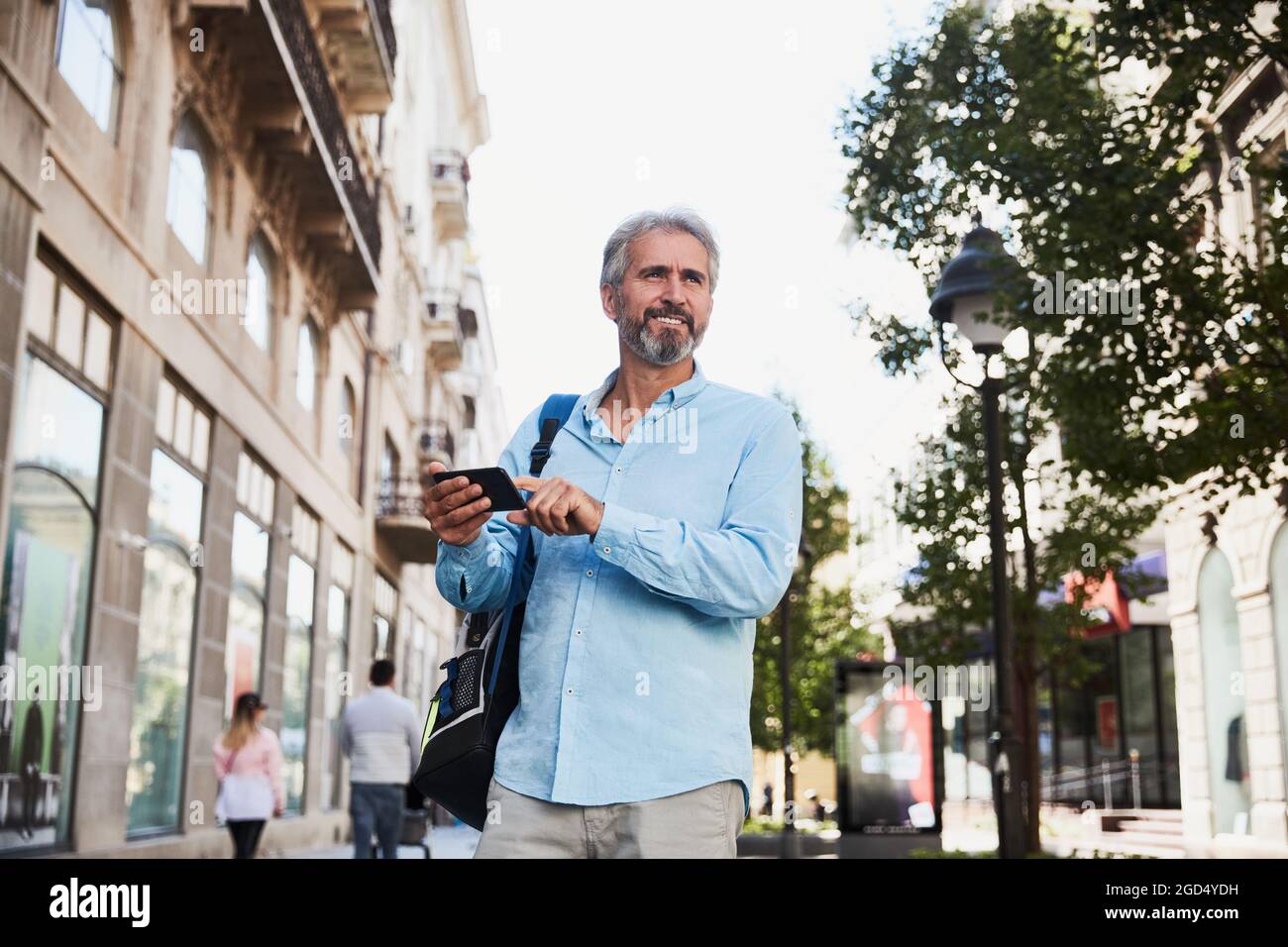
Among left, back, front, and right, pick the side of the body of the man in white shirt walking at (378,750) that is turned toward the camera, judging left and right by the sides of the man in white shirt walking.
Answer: back

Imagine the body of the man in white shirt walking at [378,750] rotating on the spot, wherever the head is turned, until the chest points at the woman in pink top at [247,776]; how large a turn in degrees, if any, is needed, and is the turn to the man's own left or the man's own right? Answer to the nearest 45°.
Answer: approximately 90° to the man's own left

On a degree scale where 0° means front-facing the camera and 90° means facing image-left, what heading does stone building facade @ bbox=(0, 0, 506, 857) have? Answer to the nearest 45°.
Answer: approximately 270°

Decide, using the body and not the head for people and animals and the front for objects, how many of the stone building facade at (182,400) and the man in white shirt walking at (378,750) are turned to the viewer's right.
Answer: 1

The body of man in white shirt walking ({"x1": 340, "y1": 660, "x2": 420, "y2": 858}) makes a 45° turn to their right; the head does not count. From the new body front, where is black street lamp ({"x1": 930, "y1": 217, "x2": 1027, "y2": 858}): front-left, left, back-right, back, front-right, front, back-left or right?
right

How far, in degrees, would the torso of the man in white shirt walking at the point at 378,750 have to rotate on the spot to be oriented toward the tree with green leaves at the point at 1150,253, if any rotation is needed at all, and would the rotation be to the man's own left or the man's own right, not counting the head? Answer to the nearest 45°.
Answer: approximately 135° to the man's own right

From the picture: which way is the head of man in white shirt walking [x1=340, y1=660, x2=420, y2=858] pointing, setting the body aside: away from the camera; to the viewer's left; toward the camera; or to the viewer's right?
away from the camera

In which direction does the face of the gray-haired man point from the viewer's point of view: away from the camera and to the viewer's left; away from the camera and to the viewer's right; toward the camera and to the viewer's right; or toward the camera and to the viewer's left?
toward the camera and to the viewer's right

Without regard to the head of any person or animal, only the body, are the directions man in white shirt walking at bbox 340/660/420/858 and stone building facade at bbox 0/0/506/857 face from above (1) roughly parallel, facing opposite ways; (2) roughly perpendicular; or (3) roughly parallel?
roughly perpendicular

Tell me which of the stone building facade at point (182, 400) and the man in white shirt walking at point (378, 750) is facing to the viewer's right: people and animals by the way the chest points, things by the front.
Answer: the stone building facade

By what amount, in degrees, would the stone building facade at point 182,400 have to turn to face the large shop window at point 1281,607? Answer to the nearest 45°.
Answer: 0° — it already faces it
